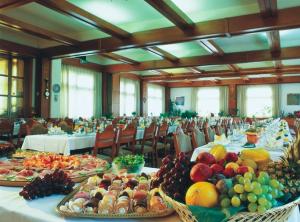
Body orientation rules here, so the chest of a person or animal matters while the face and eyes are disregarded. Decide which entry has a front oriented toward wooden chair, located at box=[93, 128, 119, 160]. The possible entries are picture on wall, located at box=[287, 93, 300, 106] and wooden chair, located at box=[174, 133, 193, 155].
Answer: the picture on wall

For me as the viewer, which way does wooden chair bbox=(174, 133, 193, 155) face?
facing away from the viewer and to the right of the viewer

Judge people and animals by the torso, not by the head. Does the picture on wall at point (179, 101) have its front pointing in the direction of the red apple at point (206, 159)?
yes

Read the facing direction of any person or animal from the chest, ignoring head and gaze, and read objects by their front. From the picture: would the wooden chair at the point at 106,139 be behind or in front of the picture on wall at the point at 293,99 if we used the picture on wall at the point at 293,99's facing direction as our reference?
in front

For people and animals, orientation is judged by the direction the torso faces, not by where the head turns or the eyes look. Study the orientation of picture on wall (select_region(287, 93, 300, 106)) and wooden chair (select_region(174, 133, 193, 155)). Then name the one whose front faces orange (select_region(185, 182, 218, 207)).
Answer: the picture on wall

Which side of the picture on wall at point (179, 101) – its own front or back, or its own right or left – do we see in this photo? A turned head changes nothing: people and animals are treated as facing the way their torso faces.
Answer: front

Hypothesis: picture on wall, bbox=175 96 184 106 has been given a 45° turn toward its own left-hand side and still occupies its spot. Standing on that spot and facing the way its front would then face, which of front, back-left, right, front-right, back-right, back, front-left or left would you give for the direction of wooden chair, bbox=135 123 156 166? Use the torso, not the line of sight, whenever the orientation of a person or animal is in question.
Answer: front-right

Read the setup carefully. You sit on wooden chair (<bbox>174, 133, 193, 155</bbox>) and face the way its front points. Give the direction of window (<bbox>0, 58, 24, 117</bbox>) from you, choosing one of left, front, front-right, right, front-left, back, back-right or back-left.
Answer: left

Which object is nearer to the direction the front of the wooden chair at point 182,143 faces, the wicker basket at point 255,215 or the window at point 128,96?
the window

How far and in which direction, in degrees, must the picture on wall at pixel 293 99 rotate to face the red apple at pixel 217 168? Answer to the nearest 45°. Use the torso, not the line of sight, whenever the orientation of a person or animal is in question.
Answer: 0° — it already faces it

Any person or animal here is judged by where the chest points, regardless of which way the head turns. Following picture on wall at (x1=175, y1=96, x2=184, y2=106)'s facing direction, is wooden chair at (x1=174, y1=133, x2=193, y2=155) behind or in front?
in front

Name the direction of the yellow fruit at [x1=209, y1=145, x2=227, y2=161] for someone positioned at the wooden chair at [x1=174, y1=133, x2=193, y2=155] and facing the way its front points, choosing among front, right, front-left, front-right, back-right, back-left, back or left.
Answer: back-right

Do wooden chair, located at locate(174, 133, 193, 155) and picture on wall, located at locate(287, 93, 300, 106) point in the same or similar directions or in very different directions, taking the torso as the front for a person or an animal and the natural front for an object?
very different directions

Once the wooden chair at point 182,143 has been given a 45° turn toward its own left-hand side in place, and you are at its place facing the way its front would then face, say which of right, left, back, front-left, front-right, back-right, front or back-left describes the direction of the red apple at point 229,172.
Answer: back

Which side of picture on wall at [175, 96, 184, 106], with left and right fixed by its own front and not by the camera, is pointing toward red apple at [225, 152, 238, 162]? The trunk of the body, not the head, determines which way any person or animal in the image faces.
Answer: front
